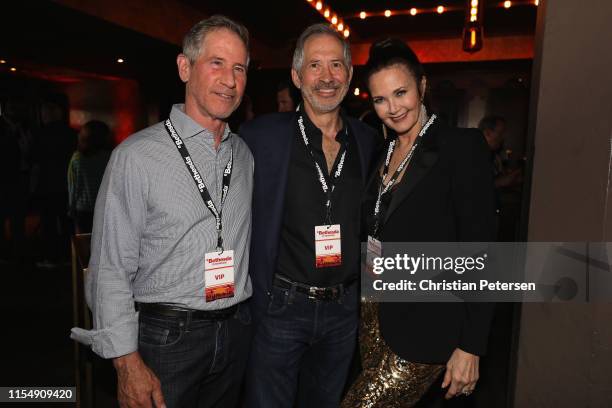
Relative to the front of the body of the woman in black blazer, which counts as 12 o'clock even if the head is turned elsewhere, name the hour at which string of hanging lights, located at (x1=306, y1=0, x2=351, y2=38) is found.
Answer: The string of hanging lights is roughly at 4 o'clock from the woman in black blazer.

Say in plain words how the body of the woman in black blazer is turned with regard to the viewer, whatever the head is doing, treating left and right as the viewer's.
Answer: facing the viewer and to the left of the viewer

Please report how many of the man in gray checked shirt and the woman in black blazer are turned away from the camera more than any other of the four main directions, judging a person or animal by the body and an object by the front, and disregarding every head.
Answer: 0

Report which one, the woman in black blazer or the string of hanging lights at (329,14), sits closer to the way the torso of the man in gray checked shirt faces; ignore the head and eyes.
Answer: the woman in black blazer

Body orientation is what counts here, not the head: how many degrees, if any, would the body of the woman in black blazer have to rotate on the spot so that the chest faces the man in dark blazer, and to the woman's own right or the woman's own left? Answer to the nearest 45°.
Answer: approximately 90° to the woman's own right

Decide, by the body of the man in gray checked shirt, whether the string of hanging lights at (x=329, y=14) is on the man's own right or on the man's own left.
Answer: on the man's own left

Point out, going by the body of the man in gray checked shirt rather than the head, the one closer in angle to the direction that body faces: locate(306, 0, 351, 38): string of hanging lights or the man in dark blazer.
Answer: the man in dark blazer

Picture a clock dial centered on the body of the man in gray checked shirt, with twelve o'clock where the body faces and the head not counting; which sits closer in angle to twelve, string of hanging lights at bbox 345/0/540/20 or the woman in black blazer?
the woman in black blazer

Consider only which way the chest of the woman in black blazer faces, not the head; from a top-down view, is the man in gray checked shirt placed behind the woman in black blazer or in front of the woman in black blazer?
in front

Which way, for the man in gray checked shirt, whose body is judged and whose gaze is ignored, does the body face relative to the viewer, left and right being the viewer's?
facing the viewer and to the right of the viewer

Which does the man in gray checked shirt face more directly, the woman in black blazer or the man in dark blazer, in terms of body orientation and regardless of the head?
the woman in black blazer

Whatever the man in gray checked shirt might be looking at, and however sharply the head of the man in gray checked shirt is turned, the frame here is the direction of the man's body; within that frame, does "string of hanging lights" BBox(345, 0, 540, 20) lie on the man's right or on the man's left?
on the man's left

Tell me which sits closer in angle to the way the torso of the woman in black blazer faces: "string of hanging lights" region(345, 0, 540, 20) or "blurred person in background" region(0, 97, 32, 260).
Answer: the blurred person in background
